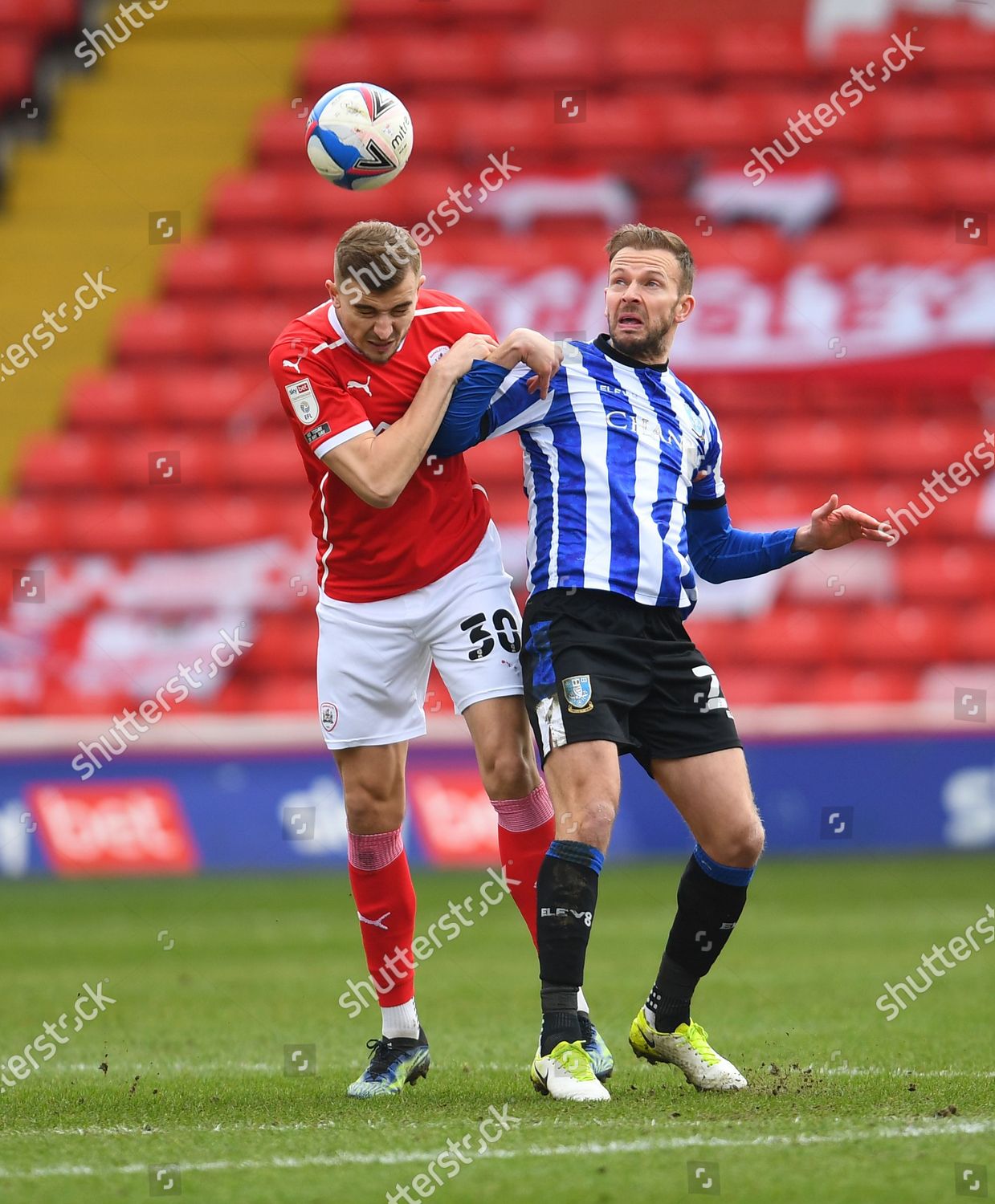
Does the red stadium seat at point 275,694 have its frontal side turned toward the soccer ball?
yes

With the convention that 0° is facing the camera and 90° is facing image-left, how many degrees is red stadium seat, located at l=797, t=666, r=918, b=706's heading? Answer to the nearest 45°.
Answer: approximately 0°

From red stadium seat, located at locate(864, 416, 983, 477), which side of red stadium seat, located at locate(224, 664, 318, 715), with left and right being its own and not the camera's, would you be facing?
left

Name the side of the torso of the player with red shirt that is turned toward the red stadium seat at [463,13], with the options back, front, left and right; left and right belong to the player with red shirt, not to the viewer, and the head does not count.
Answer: back

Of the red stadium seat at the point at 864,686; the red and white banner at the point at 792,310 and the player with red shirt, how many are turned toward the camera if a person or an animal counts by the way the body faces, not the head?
3

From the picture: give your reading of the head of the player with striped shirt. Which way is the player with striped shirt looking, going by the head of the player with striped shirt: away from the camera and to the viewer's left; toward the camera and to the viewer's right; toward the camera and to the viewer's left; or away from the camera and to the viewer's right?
toward the camera and to the viewer's left

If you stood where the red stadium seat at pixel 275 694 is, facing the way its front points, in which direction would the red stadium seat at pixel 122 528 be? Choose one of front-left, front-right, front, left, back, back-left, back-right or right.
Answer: back-right
